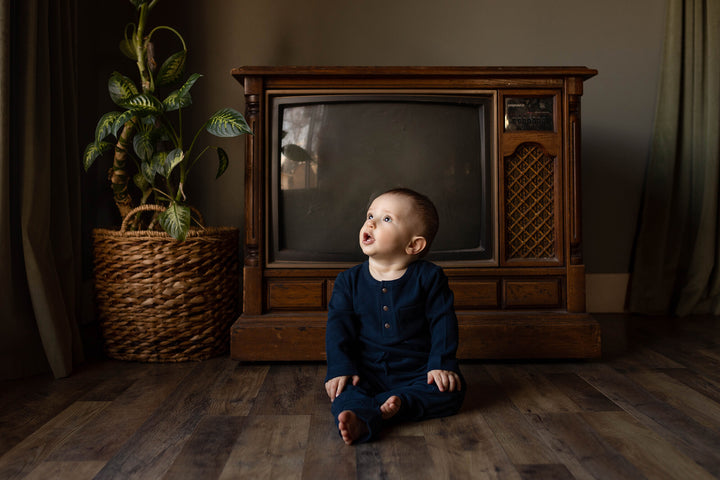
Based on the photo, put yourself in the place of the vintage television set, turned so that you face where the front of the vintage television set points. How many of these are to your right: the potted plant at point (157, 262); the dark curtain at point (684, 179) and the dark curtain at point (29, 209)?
2

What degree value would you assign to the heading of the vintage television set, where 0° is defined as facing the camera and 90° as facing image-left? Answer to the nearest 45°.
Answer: approximately 0°

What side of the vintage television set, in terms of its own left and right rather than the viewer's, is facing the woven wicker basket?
right

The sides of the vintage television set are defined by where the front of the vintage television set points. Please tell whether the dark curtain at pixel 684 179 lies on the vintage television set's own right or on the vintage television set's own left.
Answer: on the vintage television set's own left

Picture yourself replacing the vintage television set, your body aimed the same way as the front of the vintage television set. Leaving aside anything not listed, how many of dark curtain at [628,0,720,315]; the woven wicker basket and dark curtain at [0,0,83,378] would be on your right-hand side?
2

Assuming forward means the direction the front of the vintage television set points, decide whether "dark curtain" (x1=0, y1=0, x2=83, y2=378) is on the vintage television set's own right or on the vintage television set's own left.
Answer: on the vintage television set's own right

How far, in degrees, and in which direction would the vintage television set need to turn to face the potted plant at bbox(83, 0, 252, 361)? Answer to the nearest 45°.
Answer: approximately 90° to its right
